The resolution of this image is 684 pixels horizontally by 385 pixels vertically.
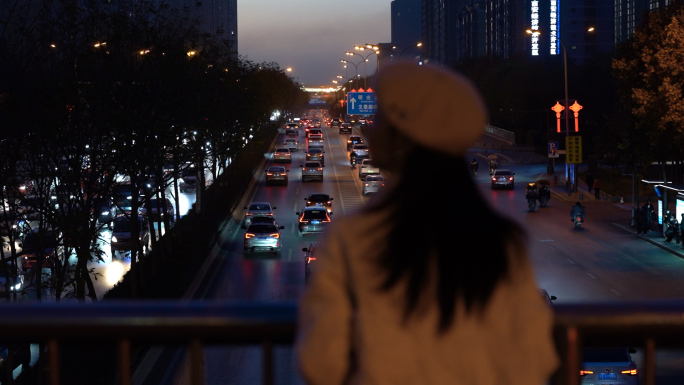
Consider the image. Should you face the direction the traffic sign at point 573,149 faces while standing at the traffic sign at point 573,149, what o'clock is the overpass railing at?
The overpass railing is roughly at 12 o'clock from the traffic sign.

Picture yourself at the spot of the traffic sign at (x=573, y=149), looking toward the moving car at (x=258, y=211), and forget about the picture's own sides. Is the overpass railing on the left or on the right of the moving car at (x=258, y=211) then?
left

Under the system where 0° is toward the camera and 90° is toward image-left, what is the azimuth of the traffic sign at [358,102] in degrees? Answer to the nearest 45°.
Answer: approximately 0°

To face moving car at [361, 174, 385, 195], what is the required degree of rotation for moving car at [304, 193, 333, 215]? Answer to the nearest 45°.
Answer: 0° — it already faces it

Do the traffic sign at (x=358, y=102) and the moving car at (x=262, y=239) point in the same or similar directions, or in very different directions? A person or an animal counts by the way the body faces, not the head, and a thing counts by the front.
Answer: very different directions

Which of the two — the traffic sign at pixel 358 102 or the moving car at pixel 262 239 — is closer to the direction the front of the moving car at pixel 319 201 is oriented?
the traffic sign

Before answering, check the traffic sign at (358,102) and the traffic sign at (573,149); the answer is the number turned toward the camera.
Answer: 2

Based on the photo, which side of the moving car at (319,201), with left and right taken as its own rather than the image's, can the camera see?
back
